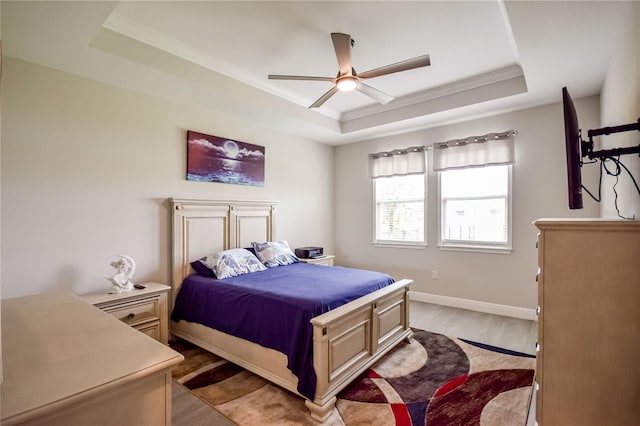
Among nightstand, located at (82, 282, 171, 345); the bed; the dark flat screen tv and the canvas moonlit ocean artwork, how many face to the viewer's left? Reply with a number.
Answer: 1

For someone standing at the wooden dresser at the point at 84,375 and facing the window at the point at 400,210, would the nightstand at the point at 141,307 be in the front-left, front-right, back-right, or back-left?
front-left

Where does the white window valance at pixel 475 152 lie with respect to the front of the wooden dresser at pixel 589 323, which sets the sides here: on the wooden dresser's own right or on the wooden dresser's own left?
on the wooden dresser's own right

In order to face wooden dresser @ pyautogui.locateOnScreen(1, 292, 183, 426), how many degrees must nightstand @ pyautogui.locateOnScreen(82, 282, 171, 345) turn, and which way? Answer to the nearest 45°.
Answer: approximately 45° to its right

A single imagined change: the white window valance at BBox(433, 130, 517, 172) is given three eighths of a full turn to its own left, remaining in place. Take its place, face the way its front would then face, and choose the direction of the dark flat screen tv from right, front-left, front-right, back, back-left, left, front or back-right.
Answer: right

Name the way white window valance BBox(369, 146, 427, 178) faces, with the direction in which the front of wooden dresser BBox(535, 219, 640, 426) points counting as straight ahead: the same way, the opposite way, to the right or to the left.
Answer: to the left

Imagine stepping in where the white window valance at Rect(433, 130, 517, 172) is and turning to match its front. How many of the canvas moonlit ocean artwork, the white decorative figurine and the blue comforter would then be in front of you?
3

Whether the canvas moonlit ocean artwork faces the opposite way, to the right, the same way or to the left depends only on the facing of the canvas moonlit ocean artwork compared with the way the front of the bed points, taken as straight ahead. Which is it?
the same way

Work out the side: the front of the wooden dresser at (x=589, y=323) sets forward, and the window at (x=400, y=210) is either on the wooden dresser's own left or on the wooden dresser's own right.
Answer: on the wooden dresser's own right

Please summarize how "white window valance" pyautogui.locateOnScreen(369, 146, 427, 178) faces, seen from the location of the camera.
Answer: facing the viewer and to the left of the viewer

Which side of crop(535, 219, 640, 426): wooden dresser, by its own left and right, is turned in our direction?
left

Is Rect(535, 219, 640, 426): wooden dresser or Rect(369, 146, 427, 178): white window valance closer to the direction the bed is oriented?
the wooden dresser

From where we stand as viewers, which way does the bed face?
facing the viewer and to the right of the viewer

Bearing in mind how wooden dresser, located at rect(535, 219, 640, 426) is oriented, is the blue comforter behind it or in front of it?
in front
